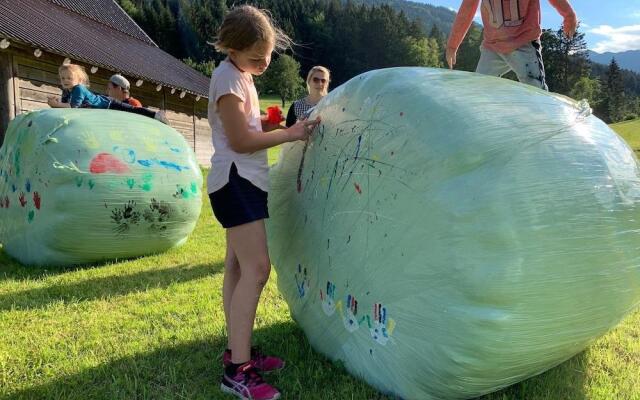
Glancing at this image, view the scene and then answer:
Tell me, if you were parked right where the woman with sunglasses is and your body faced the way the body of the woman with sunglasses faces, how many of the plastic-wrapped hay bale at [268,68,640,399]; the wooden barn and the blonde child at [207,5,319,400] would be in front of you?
2

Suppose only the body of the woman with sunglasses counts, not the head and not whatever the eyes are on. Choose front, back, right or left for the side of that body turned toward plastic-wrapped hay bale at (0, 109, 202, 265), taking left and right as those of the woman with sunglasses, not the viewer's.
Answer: right

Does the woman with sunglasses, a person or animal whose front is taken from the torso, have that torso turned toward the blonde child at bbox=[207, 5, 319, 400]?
yes

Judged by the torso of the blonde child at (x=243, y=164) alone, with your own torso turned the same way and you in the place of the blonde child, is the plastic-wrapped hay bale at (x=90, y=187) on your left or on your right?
on your left

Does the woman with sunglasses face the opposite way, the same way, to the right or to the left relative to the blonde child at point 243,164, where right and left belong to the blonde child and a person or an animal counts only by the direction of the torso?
to the right

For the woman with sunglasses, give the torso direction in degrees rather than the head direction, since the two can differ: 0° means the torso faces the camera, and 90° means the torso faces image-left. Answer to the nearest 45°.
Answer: approximately 0°

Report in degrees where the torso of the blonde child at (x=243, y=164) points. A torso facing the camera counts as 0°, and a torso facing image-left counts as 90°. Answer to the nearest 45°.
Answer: approximately 270°

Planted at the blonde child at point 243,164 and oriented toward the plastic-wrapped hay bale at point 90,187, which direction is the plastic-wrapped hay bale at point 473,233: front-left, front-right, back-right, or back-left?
back-right

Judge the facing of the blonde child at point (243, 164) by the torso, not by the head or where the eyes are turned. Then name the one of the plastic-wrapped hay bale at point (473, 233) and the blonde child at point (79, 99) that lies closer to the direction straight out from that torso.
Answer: the plastic-wrapped hay bale

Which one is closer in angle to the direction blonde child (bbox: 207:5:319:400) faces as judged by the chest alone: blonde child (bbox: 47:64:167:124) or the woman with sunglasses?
the woman with sunglasses

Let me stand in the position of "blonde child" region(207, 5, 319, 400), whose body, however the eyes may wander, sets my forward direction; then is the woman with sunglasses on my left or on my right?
on my left

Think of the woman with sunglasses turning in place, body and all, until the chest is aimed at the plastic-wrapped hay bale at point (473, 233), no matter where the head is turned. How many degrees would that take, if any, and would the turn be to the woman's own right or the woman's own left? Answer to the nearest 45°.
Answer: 0° — they already face it
